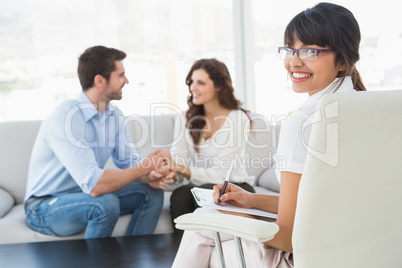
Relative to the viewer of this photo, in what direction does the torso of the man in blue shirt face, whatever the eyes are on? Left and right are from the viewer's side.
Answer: facing the viewer and to the right of the viewer

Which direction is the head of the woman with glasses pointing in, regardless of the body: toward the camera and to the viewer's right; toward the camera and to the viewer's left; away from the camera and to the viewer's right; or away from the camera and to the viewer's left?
toward the camera and to the viewer's left

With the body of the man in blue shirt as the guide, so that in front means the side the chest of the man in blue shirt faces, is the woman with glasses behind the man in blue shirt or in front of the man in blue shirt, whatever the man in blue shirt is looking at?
in front

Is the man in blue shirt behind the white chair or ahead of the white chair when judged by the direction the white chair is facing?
ahead

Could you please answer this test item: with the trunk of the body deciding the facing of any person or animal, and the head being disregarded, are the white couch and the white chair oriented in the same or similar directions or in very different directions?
very different directions

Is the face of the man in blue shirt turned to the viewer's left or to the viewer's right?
to the viewer's right

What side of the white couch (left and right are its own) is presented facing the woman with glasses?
front

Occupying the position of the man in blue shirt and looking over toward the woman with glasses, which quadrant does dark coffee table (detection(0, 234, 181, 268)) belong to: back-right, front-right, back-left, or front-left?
front-right

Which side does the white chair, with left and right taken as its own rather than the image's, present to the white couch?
front

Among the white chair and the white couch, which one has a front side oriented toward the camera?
the white couch

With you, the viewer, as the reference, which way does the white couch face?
facing the viewer

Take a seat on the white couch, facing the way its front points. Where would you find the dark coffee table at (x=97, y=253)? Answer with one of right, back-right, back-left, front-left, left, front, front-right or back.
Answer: front

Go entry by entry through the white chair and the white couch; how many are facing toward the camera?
1
